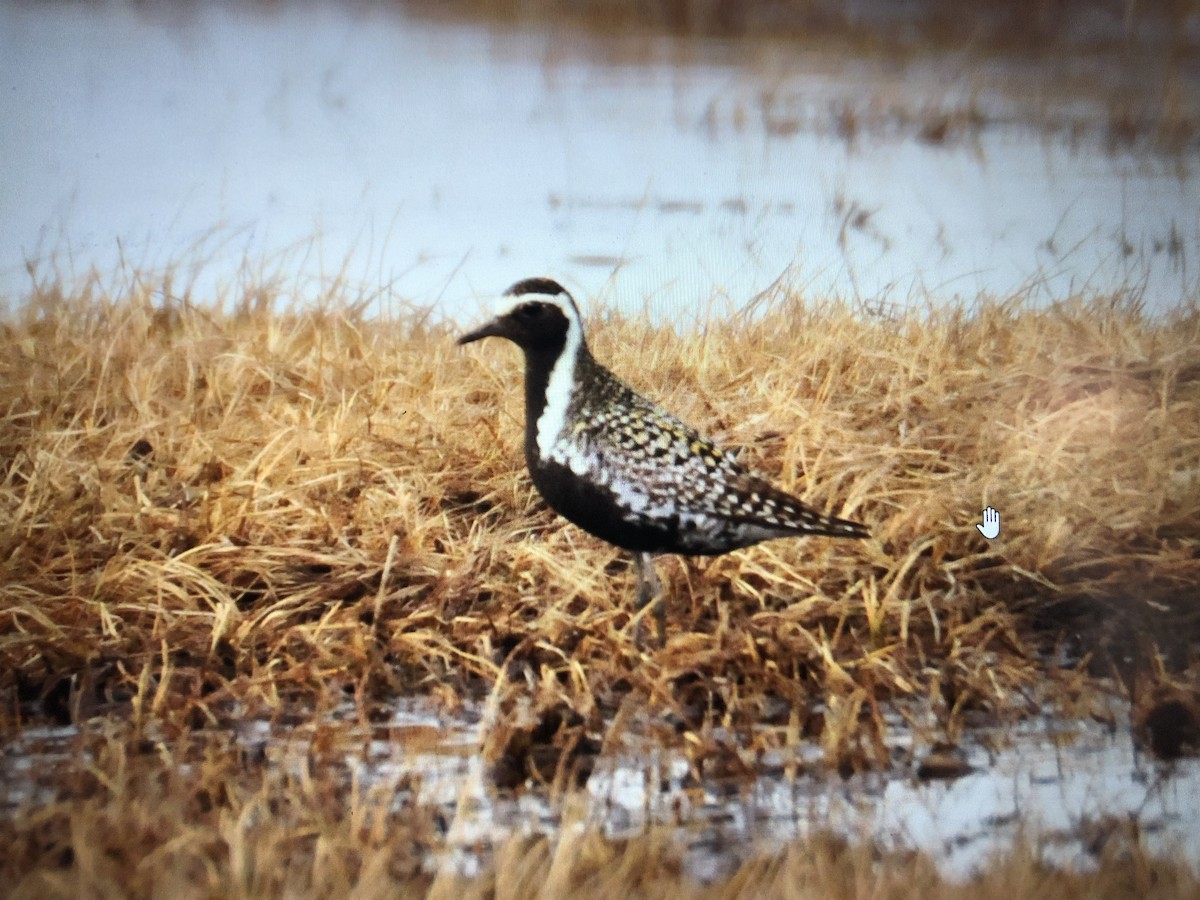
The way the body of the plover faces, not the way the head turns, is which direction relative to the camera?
to the viewer's left
